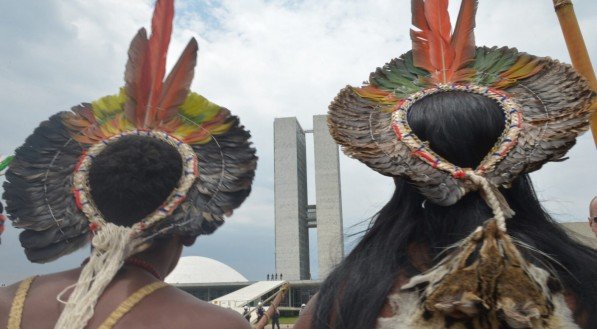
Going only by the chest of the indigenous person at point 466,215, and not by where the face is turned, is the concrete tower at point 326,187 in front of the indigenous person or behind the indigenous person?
in front

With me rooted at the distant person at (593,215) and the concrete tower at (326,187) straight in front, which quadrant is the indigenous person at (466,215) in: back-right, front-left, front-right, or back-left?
back-left

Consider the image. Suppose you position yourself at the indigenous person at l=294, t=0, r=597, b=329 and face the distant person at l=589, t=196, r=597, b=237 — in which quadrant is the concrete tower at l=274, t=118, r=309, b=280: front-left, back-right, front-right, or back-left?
front-left

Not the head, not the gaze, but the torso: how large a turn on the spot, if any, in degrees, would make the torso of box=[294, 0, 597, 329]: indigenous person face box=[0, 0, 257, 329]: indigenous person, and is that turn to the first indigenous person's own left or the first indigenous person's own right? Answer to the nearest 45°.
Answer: approximately 90° to the first indigenous person's own left

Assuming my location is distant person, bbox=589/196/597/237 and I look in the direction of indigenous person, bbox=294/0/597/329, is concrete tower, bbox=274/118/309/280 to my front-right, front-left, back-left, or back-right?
back-right

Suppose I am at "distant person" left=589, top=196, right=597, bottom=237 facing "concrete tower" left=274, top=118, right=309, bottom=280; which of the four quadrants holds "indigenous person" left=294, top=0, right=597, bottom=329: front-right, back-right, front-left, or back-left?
back-left

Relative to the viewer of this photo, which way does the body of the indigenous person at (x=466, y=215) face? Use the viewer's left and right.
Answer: facing away from the viewer

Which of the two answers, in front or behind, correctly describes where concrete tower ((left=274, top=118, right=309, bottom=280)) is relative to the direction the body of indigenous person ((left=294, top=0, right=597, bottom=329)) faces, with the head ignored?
in front

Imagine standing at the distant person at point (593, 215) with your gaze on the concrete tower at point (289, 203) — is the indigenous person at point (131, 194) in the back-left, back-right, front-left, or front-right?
back-left

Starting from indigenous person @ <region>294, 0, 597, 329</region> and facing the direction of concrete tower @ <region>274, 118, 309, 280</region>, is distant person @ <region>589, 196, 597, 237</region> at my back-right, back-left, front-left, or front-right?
front-right

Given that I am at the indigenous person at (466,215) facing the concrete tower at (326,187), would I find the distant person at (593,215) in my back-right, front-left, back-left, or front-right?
front-right

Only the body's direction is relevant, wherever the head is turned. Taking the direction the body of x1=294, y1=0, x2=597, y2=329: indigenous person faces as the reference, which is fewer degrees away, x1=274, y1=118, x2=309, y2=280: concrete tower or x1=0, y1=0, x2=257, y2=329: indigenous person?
the concrete tower
